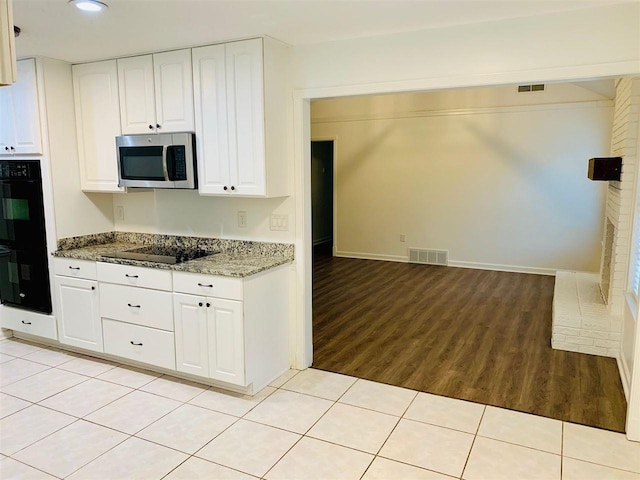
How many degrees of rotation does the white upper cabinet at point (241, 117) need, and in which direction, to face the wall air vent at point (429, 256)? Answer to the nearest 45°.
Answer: approximately 180°

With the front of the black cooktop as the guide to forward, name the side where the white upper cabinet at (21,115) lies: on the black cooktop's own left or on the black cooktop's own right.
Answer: on the black cooktop's own right

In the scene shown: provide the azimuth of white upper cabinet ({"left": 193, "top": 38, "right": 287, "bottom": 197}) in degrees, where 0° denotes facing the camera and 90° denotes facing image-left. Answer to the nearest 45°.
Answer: approximately 45°
